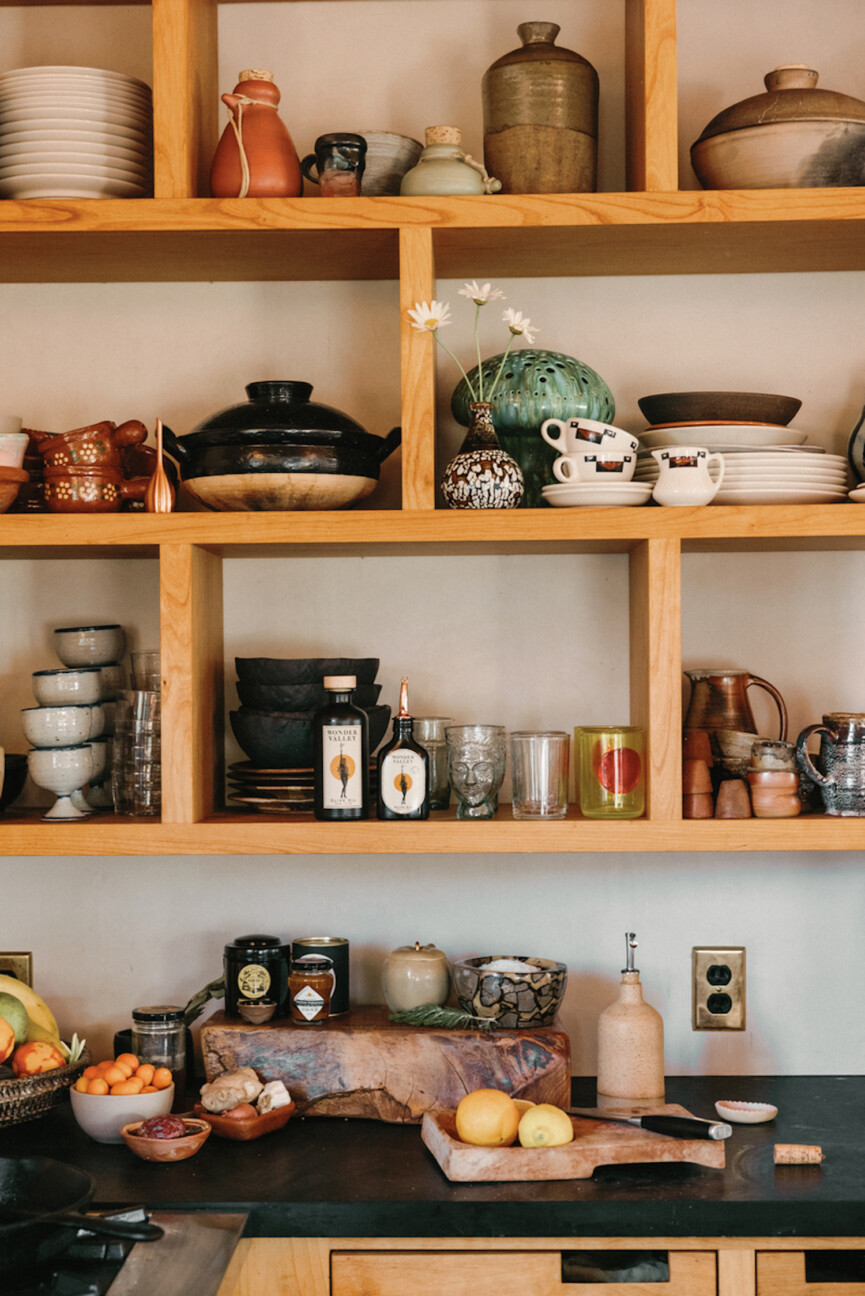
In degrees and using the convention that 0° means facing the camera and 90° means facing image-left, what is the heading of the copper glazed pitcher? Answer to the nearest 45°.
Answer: approximately 90°

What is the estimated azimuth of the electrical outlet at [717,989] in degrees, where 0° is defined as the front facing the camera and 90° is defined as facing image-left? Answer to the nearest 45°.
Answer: approximately 0°

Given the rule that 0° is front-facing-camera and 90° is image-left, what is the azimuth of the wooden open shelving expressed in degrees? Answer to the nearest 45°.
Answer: approximately 0°

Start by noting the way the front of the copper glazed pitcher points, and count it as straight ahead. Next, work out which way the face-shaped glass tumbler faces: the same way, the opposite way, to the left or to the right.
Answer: to the left

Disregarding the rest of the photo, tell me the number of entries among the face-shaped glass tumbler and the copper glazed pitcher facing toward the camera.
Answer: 1
